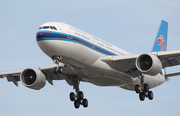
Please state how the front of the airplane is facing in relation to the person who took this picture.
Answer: facing the viewer and to the left of the viewer
